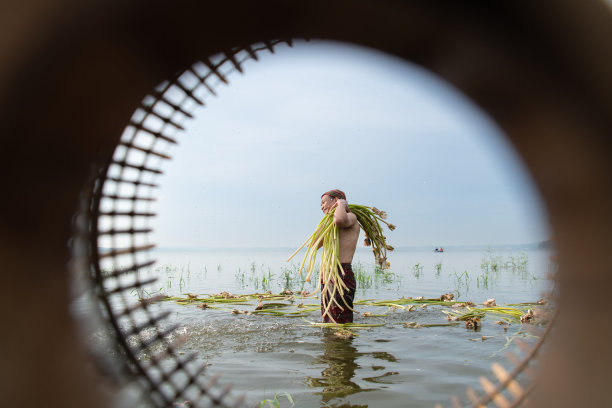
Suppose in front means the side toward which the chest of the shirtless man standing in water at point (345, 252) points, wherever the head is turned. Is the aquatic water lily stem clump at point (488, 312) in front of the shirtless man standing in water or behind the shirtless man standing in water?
behind
